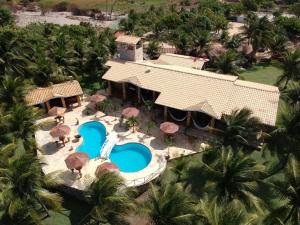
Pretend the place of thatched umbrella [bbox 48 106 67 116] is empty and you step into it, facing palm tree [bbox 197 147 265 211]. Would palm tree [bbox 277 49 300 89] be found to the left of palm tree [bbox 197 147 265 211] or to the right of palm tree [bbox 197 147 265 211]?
left

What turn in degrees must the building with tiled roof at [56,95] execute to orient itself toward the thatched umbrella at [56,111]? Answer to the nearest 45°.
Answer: approximately 45° to its right

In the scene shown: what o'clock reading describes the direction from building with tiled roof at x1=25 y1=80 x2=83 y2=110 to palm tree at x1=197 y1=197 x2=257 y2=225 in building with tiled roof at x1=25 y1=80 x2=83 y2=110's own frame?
The palm tree is roughly at 11 o'clock from the building with tiled roof.

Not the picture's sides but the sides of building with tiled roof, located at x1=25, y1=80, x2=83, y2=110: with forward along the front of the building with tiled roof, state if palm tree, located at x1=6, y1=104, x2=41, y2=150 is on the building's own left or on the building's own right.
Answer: on the building's own right

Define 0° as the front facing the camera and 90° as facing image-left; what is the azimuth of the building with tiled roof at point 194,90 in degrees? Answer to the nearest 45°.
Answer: approximately 45°

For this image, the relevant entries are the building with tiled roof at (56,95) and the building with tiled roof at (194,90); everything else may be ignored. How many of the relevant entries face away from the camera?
0

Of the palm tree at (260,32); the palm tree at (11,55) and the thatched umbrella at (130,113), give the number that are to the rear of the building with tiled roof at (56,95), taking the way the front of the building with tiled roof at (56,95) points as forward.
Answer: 1

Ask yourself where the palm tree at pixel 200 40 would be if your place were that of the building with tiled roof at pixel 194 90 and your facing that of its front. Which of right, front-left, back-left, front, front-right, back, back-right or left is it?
back-right

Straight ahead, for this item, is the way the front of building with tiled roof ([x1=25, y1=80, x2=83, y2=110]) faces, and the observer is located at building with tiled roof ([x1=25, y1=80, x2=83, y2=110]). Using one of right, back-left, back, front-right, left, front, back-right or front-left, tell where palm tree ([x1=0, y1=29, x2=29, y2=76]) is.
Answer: back

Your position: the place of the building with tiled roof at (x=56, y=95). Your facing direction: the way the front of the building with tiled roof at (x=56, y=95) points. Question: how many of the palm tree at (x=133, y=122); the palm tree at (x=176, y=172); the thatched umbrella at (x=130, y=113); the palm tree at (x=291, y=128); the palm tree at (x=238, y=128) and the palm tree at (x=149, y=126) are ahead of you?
6

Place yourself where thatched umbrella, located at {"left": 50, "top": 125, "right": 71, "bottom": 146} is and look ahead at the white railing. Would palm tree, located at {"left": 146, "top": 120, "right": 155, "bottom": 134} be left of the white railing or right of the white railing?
left

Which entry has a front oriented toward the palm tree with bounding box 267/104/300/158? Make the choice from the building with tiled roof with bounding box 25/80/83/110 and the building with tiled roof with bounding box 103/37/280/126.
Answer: the building with tiled roof with bounding box 25/80/83/110
